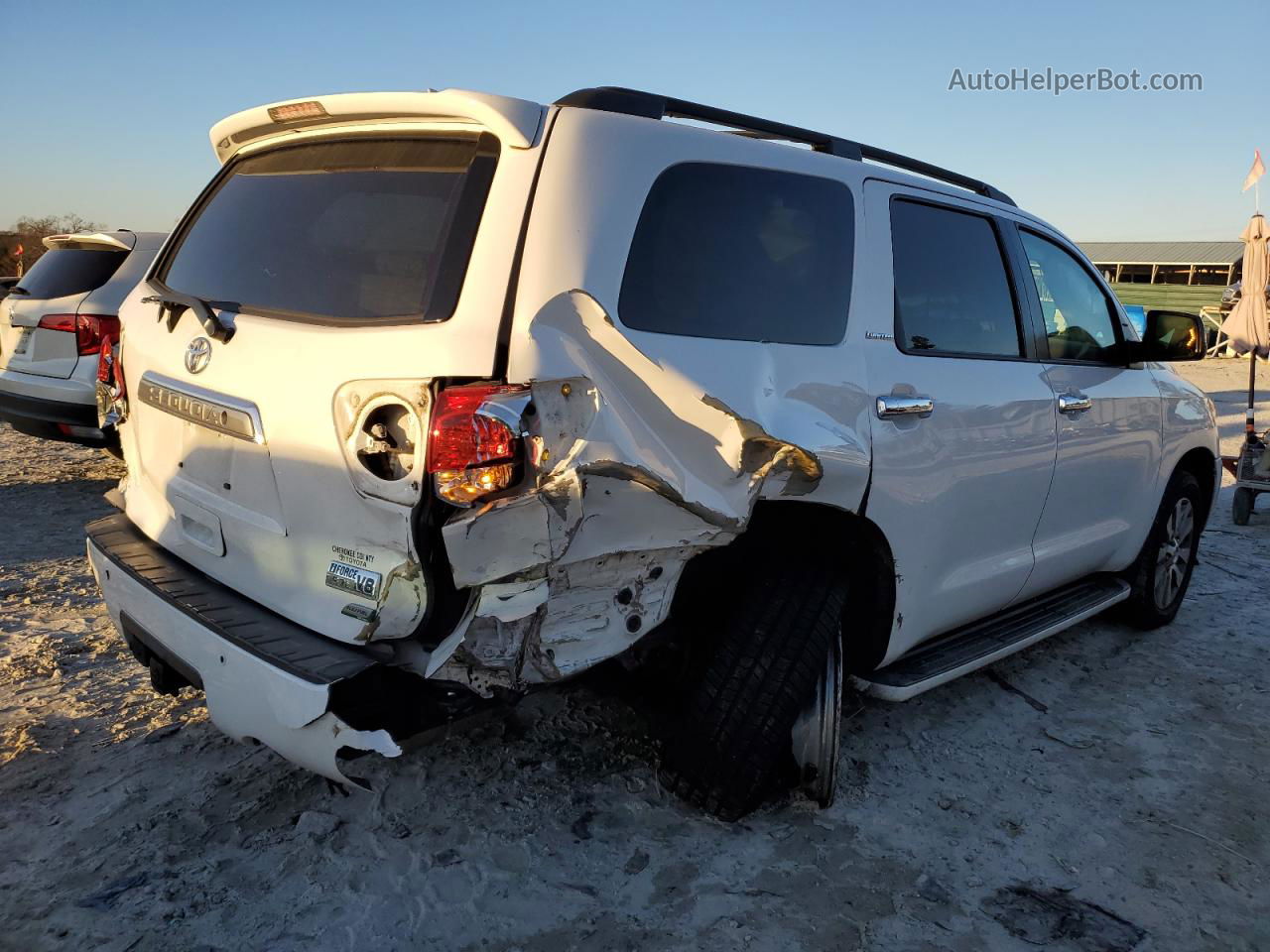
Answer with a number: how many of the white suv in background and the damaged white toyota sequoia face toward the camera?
0

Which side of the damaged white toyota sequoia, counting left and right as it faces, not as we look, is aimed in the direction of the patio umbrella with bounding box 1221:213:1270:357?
front

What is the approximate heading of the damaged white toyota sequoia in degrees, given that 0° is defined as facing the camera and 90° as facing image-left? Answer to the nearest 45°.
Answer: approximately 225°

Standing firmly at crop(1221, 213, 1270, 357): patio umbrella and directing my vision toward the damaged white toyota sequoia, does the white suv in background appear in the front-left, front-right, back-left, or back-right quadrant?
front-right

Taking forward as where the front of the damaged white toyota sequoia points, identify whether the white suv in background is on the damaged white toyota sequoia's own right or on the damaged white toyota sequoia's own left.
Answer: on the damaged white toyota sequoia's own left

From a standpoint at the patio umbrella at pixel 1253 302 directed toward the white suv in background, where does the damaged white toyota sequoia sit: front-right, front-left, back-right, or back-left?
front-left

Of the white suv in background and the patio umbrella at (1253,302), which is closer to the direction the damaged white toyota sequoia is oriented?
the patio umbrella

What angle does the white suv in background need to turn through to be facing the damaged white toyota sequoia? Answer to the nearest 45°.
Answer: approximately 135° to its right

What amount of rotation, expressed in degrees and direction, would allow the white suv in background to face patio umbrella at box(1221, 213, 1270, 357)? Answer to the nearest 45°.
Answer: approximately 45° to its right

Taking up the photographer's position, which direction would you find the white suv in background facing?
facing away from the viewer and to the right of the viewer

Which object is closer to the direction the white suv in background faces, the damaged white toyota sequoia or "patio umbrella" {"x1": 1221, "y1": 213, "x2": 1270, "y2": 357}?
the patio umbrella
